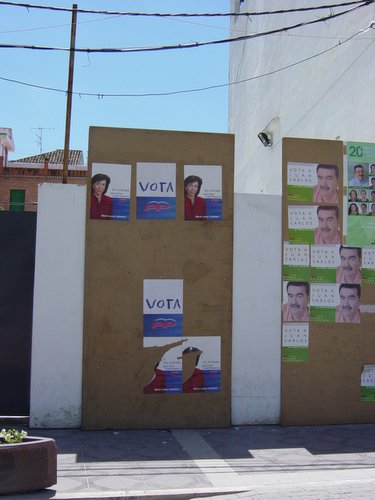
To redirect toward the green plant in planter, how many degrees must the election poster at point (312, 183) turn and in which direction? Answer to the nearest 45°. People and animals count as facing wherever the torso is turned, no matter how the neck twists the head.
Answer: approximately 45° to its right

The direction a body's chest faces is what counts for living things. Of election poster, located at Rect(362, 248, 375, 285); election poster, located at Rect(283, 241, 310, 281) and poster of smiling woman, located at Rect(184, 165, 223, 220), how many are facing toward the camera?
3

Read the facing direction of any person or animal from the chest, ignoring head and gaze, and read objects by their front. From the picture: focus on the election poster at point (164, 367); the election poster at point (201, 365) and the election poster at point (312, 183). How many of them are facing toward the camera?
3

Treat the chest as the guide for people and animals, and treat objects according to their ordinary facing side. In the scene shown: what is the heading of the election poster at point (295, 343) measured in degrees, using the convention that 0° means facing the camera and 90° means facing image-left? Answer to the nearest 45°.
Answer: approximately 0°

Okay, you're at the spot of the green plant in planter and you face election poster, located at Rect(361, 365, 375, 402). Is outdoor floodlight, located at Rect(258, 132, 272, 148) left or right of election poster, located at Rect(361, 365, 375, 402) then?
left
